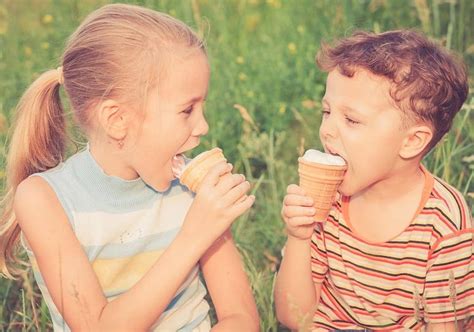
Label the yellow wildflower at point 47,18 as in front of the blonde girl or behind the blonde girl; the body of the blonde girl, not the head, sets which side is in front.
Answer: behind

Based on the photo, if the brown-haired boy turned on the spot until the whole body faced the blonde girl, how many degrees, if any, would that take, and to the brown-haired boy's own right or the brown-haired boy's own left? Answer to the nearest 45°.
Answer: approximately 45° to the brown-haired boy's own right

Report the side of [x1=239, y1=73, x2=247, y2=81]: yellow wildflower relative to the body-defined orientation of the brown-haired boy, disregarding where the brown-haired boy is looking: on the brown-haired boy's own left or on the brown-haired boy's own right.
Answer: on the brown-haired boy's own right

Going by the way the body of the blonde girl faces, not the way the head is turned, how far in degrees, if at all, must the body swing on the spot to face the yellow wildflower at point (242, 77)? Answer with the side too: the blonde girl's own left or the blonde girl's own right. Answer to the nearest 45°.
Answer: approximately 135° to the blonde girl's own left

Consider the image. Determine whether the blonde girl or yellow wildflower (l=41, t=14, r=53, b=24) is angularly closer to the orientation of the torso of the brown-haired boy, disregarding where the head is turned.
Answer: the blonde girl

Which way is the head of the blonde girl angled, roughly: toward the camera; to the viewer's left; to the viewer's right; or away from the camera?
to the viewer's right

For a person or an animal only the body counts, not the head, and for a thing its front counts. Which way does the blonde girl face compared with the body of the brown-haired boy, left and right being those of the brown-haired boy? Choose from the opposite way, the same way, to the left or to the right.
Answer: to the left

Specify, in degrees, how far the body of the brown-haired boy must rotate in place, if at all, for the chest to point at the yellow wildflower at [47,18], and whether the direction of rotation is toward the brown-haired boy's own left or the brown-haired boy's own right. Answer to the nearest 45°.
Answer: approximately 90° to the brown-haired boy's own right

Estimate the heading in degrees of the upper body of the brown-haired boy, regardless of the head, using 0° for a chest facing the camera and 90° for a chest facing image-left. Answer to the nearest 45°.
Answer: approximately 45°
